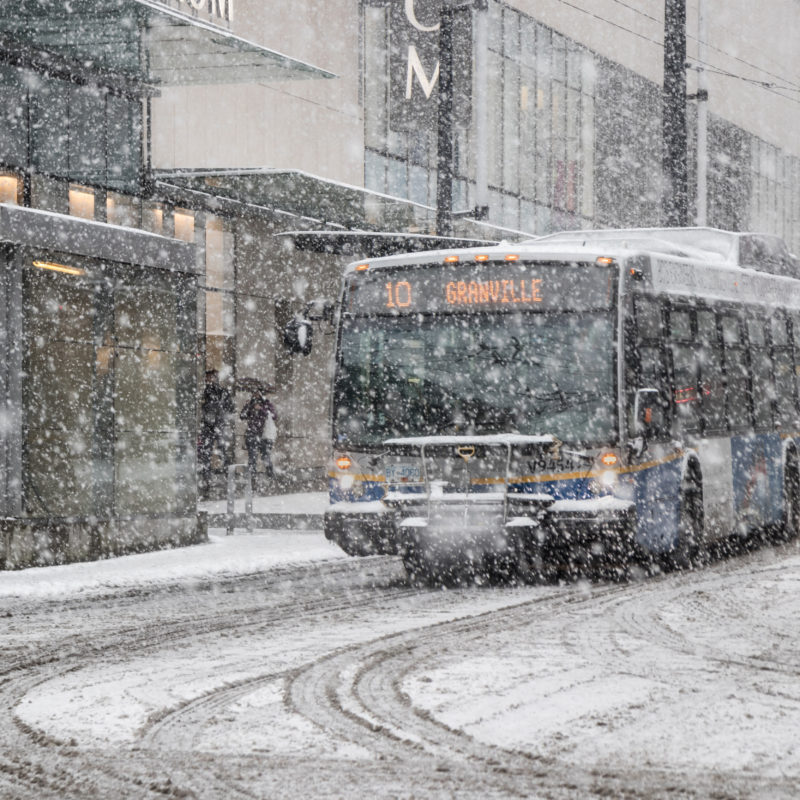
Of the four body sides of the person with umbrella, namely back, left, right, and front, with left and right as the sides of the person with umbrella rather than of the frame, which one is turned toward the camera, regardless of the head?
front

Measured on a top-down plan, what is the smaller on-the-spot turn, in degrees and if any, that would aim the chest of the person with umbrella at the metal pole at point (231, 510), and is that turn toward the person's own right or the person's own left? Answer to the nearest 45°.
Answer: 0° — they already face it

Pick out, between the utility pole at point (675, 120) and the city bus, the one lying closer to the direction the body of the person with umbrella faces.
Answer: the city bus

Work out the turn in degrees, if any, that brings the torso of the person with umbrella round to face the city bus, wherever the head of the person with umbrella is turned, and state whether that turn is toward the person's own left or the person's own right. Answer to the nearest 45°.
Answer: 0° — they already face it

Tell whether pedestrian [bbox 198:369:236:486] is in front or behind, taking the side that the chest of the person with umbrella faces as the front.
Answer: in front
